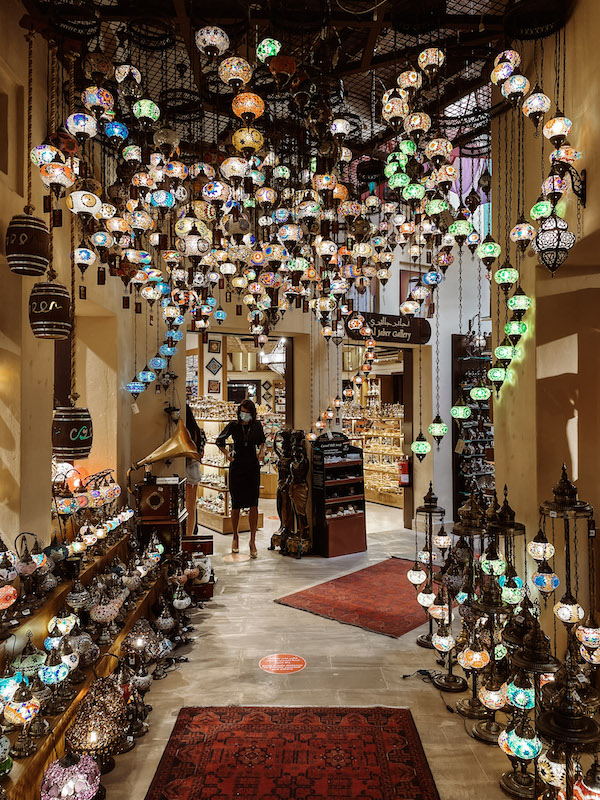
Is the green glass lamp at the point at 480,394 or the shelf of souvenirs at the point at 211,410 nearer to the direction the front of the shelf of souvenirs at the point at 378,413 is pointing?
the green glass lamp

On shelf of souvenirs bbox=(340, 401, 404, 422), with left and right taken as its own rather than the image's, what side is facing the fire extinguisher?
front

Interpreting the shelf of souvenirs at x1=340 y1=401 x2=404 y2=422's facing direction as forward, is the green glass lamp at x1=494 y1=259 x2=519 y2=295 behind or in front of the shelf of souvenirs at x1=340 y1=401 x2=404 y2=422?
in front

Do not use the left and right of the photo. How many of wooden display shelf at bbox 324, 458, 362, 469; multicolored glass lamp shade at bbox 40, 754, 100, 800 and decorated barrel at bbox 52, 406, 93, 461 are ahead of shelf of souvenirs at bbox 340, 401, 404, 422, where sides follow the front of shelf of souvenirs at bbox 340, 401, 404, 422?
3

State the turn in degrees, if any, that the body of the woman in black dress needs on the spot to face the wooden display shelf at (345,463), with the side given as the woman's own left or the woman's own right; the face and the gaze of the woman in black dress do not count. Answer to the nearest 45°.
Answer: approximately 90° to the woman's own left

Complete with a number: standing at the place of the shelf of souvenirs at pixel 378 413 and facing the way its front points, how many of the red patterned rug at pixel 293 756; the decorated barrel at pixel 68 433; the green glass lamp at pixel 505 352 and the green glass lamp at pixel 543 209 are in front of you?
4

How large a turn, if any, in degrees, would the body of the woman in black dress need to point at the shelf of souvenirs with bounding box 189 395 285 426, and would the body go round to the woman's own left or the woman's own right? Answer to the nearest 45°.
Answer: approximately 180°

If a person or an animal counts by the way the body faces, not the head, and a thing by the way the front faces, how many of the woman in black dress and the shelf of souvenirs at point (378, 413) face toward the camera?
2

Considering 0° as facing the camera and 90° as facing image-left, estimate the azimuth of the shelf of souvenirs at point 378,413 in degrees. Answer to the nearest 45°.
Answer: approximately 0°

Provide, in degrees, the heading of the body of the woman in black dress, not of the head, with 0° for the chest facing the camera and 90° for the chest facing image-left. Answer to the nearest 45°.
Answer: approximately 0°

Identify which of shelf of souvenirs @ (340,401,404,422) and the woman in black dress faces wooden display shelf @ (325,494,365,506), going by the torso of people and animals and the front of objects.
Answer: the shelf of souvenirs

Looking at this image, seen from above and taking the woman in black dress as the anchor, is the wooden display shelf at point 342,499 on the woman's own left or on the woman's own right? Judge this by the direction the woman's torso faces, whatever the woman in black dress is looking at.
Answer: on the woman's own left

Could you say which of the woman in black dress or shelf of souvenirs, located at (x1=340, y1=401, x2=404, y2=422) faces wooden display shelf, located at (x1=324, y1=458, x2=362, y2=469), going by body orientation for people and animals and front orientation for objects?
the shelf of souvenirs

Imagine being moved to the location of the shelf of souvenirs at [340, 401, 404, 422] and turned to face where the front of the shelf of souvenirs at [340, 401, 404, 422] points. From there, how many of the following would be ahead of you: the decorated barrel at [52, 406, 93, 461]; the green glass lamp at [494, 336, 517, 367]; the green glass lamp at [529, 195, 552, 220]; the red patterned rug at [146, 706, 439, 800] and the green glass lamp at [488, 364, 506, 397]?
5
